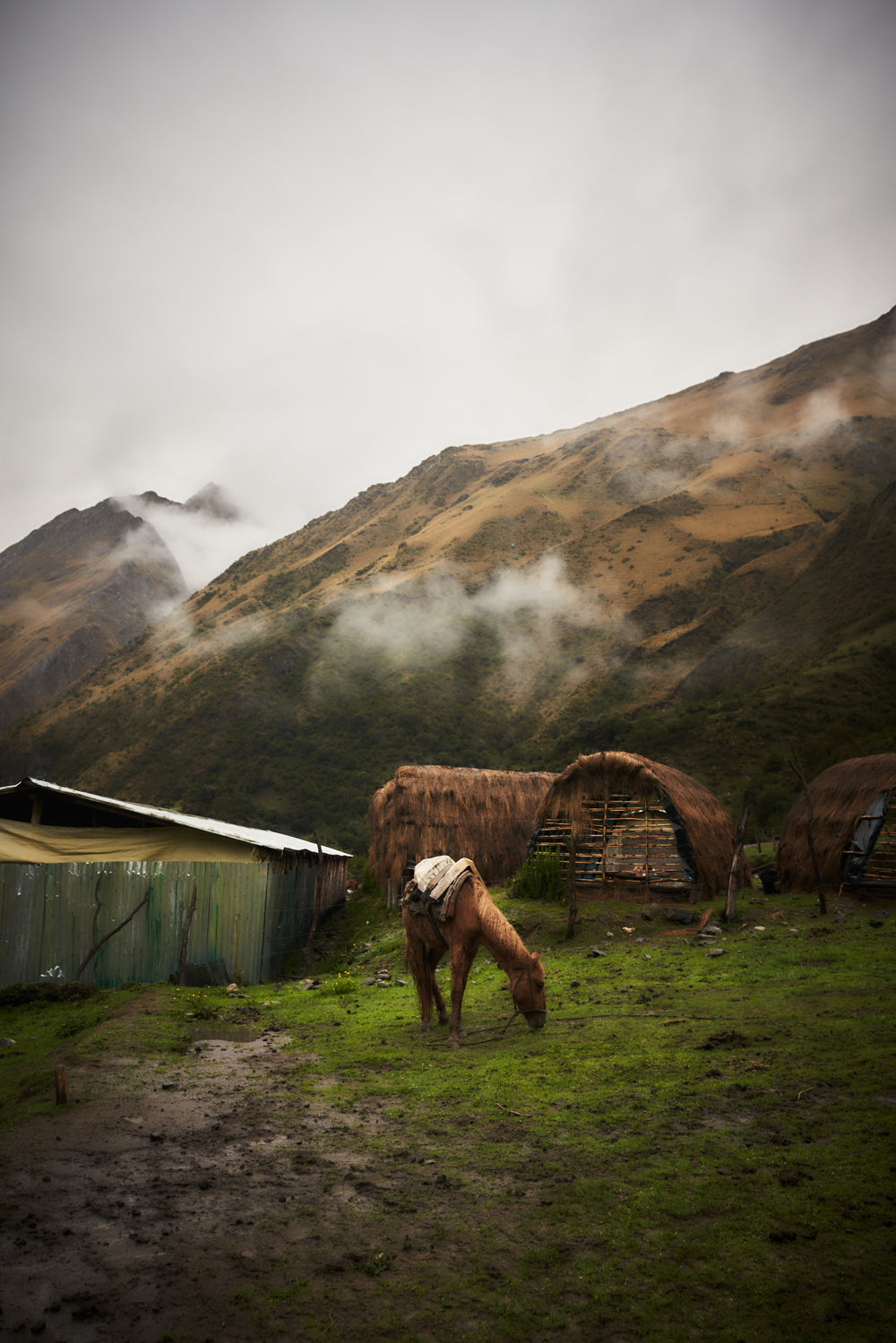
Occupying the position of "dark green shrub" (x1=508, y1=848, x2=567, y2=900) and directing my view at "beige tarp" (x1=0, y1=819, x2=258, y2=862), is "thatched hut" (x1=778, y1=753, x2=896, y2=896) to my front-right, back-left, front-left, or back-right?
back-left

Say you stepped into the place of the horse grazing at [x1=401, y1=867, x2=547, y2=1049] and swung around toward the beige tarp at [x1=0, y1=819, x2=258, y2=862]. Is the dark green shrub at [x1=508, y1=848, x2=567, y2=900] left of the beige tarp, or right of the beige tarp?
right

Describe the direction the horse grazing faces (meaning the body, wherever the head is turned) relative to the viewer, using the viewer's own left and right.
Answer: facing the viewer and to the right of the viewer

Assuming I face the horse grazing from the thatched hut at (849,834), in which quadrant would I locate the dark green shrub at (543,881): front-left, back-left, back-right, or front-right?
front-right

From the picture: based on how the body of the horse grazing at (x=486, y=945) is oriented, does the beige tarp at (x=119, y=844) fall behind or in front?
behind

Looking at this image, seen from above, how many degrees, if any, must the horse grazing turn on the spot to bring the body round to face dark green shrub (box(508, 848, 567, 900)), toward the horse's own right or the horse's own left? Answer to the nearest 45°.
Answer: approximately 135° to the horse's own left

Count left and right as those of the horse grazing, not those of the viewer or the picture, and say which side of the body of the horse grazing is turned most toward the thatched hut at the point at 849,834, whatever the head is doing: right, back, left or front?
left
